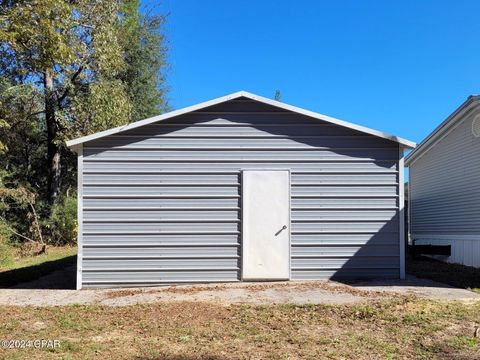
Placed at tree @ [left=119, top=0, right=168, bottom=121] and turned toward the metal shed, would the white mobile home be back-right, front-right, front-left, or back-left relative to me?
front-left

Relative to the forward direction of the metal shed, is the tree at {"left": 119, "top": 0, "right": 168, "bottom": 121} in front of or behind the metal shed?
behind

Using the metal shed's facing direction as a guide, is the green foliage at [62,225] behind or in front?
behind

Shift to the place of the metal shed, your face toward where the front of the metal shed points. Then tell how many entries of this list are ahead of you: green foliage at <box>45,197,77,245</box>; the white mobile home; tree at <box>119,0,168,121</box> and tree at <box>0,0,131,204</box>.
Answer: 0

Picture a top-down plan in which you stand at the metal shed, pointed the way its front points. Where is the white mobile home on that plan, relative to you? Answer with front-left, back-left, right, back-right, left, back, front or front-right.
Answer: back-left

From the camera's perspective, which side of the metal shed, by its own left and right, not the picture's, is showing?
front

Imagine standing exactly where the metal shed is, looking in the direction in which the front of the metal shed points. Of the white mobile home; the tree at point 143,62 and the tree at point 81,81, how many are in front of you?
0

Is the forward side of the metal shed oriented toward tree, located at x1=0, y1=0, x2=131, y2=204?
no

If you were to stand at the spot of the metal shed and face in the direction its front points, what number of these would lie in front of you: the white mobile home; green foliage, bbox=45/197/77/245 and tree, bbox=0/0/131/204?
0
